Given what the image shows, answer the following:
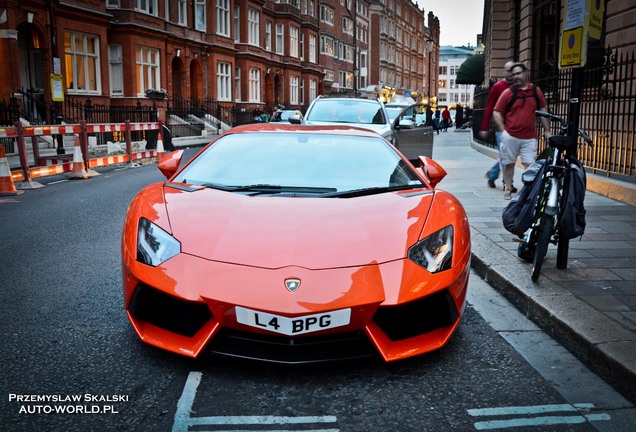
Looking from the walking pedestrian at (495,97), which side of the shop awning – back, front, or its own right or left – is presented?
left

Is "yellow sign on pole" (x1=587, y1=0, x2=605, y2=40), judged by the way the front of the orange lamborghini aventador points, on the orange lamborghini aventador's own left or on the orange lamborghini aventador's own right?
on the orange lamborghini aventador's own left

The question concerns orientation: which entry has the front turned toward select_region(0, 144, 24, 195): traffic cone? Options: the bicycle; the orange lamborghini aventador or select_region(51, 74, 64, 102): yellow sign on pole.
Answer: the yellow sign on pole

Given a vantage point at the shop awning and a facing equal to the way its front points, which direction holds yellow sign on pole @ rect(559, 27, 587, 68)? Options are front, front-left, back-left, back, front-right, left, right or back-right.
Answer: left

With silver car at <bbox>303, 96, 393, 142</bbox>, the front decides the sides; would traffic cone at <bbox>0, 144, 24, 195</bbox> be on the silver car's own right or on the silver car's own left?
on the silver car's own right

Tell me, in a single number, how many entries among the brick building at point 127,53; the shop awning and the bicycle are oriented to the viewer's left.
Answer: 1

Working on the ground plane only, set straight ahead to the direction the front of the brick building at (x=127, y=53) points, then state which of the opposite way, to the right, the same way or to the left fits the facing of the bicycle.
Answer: to the right

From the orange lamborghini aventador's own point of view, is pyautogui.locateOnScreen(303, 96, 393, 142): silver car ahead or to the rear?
to the rear

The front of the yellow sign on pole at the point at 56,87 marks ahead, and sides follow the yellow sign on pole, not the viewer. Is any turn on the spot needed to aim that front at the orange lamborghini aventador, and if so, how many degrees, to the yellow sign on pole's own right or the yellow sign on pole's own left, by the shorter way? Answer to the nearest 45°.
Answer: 0° — it already faces it

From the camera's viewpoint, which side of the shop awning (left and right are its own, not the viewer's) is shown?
left

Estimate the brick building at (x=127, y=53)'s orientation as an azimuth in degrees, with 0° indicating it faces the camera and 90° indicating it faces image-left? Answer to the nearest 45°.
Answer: approximately 315°
